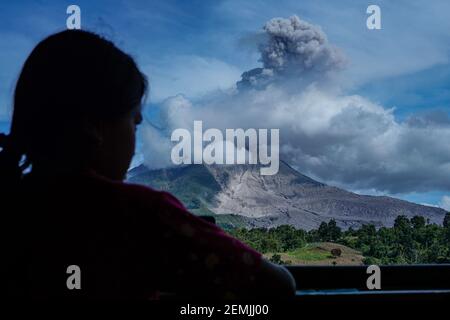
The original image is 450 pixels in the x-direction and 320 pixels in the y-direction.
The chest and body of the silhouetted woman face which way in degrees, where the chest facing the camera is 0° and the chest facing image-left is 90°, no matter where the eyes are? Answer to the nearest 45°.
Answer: approximately 225°

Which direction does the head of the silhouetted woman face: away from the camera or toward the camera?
away from the camera

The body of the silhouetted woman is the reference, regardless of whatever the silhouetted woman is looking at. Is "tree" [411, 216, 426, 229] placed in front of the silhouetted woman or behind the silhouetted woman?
in front
